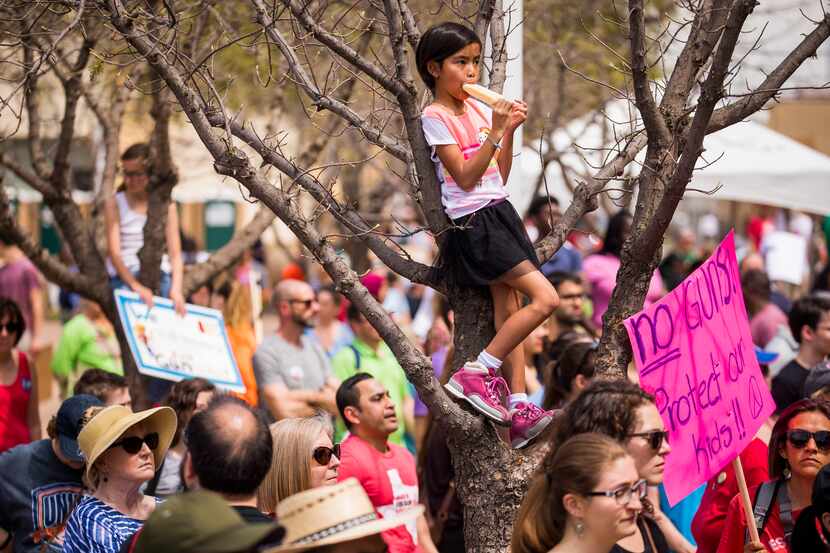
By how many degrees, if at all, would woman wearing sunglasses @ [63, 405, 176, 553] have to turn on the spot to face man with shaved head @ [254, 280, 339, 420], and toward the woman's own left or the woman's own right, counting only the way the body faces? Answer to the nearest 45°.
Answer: approximately 135° to the woman's own left

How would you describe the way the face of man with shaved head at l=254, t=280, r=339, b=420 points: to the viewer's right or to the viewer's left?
to the viewer's right

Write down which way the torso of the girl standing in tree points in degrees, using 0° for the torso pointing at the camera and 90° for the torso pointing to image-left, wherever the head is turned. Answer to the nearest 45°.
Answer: approximately 315°
